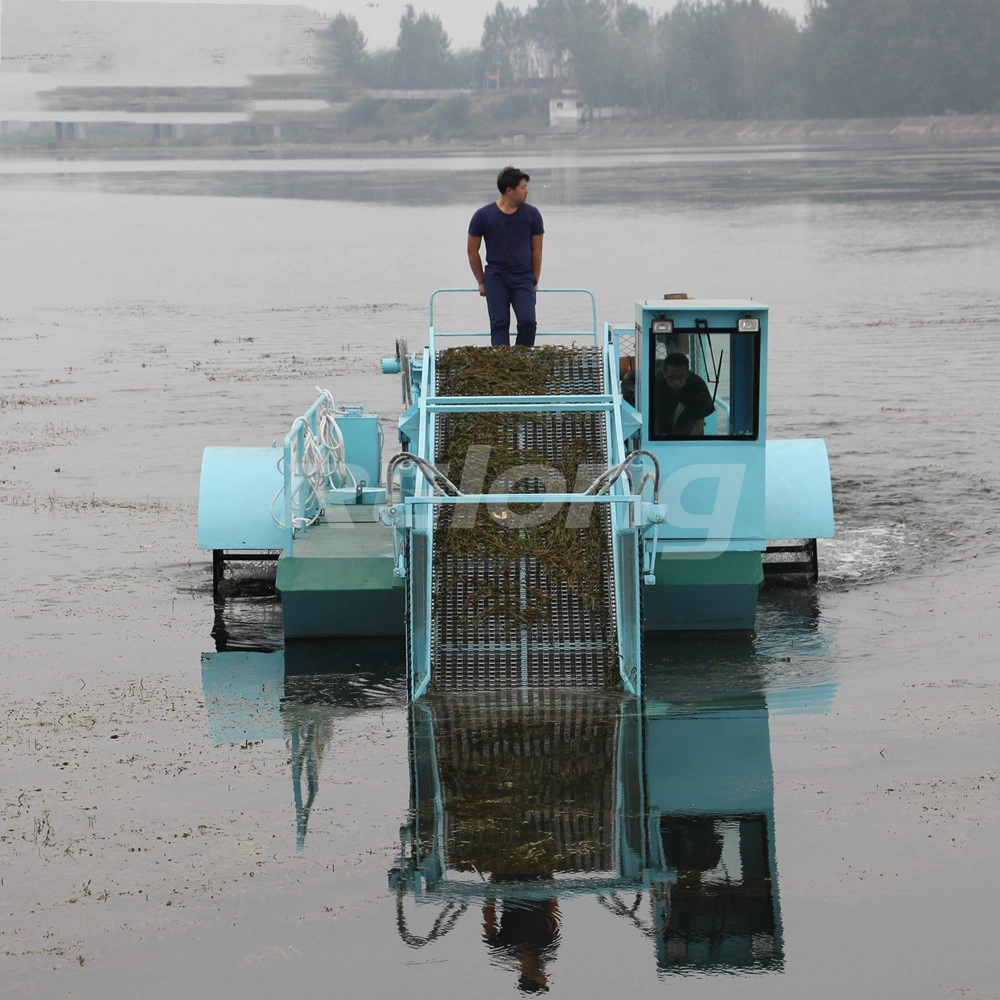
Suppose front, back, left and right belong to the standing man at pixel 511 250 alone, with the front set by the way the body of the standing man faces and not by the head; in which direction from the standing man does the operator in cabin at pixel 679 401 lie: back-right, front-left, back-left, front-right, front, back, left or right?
front-left

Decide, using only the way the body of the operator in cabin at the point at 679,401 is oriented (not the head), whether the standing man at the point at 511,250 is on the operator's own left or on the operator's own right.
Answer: on the operator's own right

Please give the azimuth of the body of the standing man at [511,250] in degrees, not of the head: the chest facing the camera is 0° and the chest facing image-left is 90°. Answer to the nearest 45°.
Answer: approximately 0°

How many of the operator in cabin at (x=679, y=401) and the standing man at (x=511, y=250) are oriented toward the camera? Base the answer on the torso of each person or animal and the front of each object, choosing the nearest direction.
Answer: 2

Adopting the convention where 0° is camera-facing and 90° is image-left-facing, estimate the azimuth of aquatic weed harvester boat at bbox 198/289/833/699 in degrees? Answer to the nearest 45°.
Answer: approximately 0°

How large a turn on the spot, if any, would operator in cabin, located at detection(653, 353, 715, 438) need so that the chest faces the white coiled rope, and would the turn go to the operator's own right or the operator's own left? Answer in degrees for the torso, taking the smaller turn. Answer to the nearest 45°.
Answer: approximately 90° to the operator's own right
